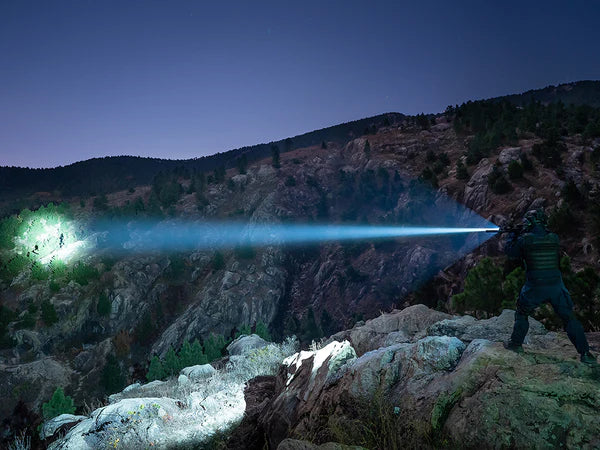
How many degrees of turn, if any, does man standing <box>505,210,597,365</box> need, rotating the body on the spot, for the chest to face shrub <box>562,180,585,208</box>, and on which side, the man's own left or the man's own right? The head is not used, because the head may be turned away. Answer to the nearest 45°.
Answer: approximately 45° to the man's own right

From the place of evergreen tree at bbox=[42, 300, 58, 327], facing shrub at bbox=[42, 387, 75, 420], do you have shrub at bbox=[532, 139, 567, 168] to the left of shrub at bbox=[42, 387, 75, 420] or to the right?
left

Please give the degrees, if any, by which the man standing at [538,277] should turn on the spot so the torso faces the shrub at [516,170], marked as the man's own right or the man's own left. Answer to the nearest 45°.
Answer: approximately 45° to the man's own right

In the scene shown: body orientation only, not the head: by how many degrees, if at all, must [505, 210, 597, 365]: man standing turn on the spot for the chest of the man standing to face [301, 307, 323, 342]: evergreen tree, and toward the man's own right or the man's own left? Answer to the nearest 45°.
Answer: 0° — they already face it

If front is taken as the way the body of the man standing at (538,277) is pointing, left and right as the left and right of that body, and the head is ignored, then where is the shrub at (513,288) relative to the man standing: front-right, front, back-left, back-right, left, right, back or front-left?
front-right

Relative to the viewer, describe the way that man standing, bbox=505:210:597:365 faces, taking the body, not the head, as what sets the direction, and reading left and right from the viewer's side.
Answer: facing away from the viewer and to the left of the viewer

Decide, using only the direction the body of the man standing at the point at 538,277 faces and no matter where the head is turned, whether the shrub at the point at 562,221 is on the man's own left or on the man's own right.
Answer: on the man's own right

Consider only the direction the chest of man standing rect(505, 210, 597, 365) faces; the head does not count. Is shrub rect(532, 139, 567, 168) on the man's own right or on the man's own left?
on the man's own right
